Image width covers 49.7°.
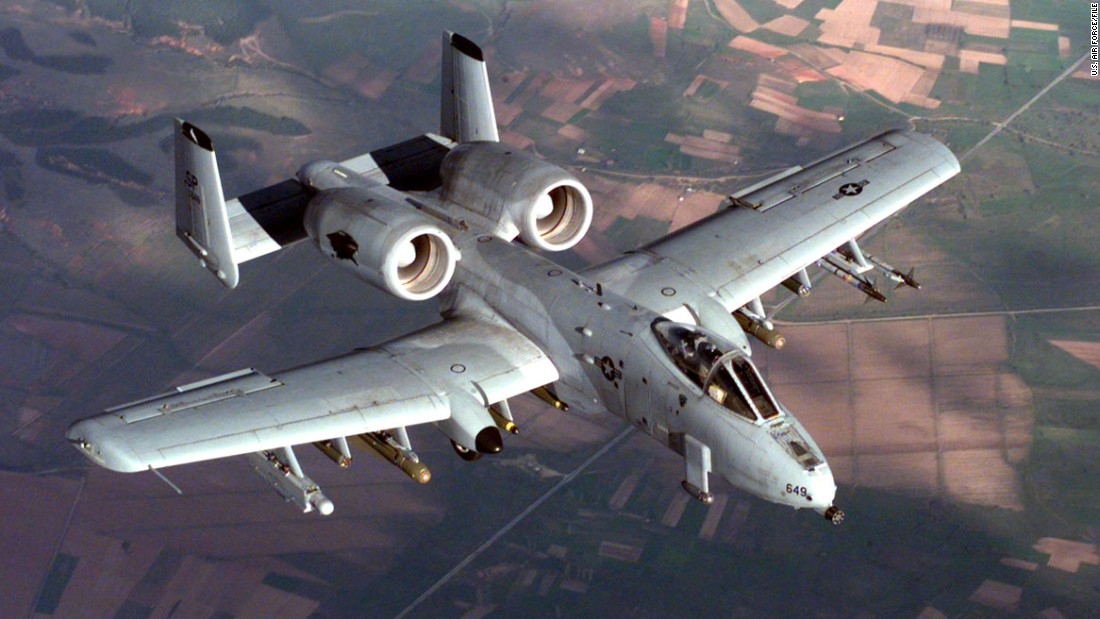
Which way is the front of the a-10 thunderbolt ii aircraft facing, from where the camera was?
facing the viewer and to the right of the viewer
